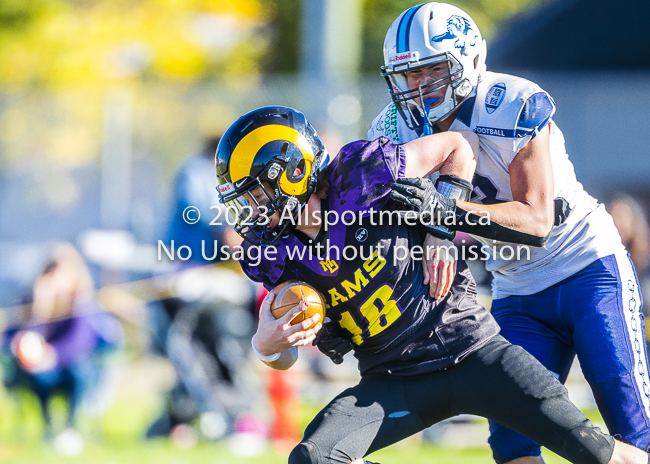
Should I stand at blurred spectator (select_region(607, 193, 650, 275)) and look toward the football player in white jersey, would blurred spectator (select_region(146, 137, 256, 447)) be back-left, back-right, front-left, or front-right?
front-right

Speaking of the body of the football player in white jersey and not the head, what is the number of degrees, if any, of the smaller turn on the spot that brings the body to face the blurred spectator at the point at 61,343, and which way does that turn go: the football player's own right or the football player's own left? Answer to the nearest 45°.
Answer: approximately 90° to the football player's own right

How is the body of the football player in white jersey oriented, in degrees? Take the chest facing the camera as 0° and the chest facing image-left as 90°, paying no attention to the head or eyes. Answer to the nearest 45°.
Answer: approximately 45°

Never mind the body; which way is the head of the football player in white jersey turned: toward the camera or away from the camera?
toward the camera

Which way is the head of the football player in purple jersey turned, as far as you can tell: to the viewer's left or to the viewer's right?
to the viewer's left

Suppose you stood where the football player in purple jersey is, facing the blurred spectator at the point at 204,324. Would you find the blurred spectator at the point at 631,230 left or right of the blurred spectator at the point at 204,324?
right

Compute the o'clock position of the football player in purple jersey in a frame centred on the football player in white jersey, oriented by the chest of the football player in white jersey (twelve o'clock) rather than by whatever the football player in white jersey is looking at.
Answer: The football player in purple jersey is roughly at 12 o'clock from the football player in white jersey.

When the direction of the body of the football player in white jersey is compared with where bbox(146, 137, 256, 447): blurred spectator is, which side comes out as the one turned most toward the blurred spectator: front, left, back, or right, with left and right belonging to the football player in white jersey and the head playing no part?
right

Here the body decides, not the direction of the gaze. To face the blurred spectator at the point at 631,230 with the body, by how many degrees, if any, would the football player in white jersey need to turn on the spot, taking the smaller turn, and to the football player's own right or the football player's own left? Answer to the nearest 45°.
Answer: approximately 135° to the football player's own right

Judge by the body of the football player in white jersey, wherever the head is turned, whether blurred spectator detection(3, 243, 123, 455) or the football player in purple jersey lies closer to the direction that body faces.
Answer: the football player in purple jersey
